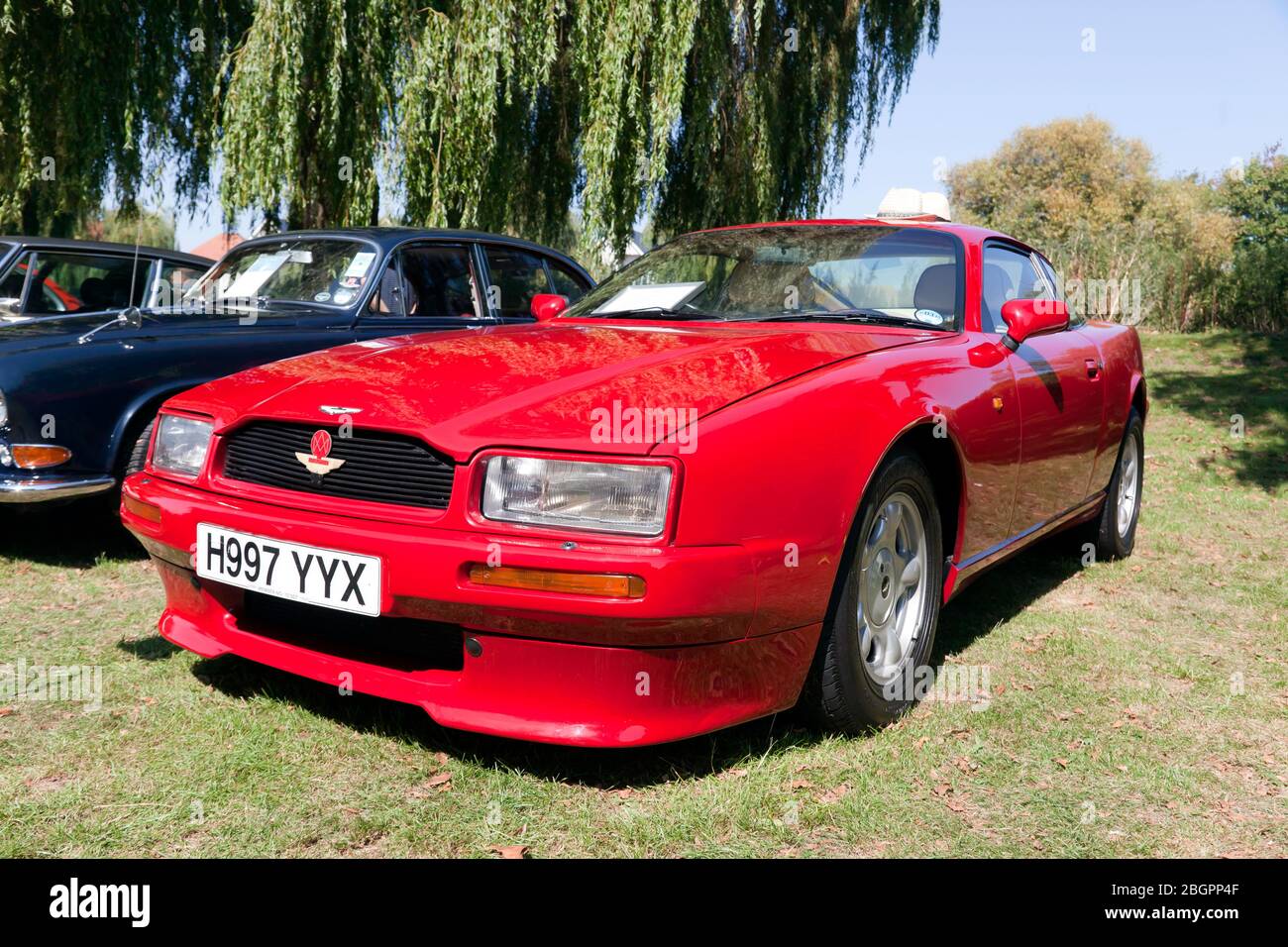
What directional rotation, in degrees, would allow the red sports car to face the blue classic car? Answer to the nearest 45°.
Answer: approximately 90° to its right

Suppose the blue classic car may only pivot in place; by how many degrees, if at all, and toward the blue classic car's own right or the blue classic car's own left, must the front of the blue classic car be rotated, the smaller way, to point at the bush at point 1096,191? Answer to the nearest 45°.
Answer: approximately 180°

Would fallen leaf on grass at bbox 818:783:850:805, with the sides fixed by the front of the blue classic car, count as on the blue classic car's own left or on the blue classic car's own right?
on the blue classic car's own left

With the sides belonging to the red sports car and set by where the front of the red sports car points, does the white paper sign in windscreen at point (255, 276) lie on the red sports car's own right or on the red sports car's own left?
on the red sports car's own right

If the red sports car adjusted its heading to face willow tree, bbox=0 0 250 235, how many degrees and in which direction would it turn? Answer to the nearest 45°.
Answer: approximately 90° to its right

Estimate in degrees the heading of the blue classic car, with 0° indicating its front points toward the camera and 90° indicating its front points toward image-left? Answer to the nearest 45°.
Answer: approximately 45°
